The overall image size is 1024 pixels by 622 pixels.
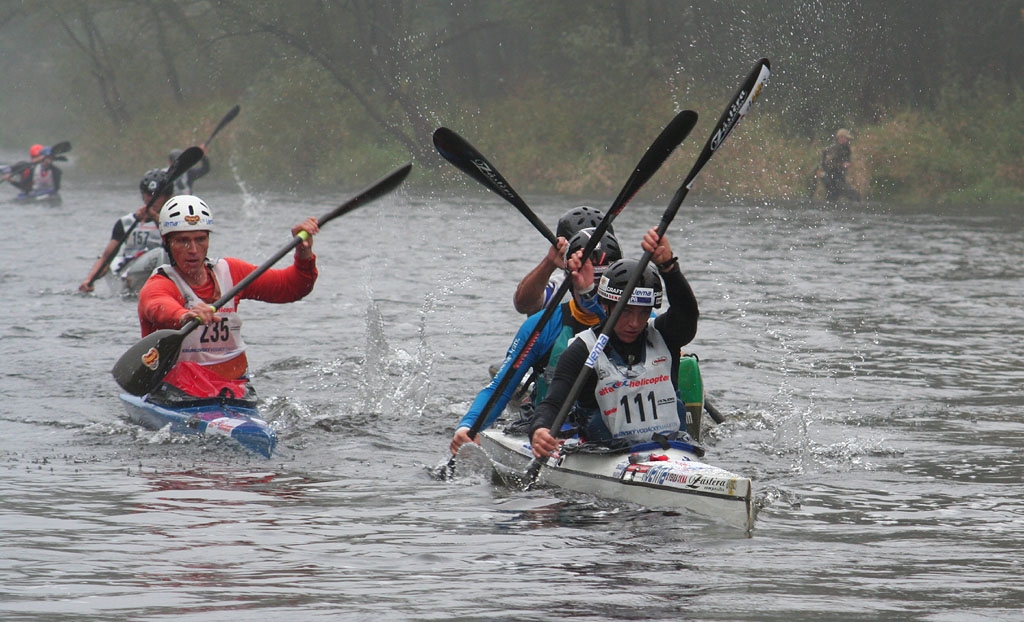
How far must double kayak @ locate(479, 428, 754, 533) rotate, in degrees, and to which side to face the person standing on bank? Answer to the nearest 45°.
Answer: approximately 135° to its left

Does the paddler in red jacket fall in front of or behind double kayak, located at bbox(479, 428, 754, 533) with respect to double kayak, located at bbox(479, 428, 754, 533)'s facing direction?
behind

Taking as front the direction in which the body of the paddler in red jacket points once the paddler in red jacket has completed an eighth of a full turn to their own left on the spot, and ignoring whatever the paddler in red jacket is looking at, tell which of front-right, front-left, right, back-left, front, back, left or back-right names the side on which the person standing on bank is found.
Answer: left

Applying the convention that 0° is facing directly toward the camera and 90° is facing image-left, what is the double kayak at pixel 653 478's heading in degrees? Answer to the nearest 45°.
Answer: approximately 315°
